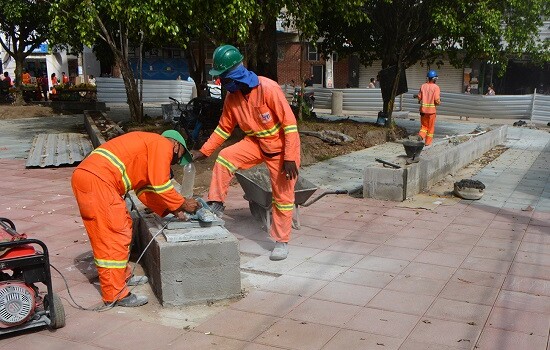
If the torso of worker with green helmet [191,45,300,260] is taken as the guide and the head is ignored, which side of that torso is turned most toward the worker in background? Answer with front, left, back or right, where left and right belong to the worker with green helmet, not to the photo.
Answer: back

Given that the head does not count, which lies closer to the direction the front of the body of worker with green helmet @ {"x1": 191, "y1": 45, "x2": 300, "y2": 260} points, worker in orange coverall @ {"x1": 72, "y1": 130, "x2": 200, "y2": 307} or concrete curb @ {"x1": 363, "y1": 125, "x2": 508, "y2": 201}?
the worker in orange coverall

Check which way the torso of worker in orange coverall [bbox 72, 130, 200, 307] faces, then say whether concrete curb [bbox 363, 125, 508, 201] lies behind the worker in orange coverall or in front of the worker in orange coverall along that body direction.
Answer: in front

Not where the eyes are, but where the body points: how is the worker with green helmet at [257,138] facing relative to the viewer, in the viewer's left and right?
facing the viewer and to the left of the viewer

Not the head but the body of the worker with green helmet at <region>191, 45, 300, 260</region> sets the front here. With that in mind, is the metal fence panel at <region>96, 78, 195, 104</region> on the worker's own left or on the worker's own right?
on the worker's own right

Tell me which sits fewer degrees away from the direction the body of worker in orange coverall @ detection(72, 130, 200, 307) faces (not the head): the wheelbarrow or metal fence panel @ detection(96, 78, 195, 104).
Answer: the wheelbarrow

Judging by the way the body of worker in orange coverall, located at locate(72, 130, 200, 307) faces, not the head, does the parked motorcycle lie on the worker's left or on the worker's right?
on the worker's left

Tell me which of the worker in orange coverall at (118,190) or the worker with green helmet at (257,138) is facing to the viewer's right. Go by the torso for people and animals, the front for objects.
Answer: the worker in orange coverall

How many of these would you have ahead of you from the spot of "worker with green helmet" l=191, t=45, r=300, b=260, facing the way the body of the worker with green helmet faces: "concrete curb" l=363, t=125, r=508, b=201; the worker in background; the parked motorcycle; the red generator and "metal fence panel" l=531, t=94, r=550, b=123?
1

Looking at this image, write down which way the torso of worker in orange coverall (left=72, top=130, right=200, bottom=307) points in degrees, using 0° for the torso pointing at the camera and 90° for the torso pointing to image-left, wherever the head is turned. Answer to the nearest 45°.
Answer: approximately 270°

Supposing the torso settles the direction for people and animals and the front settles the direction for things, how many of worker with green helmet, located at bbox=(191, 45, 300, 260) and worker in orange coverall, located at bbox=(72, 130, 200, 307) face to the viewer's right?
1

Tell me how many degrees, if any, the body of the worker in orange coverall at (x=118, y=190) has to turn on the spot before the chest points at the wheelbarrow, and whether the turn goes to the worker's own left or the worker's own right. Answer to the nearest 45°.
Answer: approximately 45° to the worker's own left

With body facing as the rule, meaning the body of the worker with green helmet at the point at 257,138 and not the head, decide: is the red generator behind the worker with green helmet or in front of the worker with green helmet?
in front

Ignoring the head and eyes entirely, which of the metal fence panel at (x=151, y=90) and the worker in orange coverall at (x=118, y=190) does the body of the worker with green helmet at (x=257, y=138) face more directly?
the worker in orange coverall

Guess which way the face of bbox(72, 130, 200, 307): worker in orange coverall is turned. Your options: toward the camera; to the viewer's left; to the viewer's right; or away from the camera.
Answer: to the viewer's right

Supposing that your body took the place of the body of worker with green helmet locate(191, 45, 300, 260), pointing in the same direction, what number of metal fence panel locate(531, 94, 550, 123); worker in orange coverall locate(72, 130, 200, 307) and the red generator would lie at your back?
1

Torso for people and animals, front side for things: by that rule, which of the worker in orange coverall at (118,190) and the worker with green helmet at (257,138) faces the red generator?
the worker with green helmet
